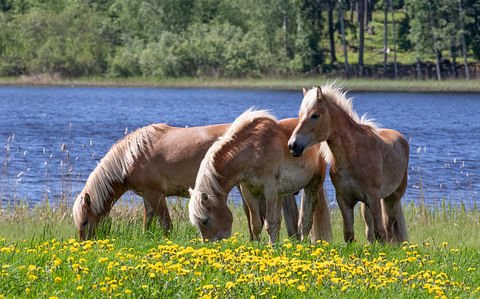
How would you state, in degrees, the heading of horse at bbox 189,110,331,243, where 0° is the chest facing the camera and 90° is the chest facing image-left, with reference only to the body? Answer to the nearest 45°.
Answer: approximately 45°

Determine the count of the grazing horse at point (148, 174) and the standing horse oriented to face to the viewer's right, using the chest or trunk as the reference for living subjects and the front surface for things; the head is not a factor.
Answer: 0

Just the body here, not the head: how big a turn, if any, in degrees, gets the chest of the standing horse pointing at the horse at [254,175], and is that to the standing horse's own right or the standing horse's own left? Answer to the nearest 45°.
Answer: approximately 45° to the standing horse's own right

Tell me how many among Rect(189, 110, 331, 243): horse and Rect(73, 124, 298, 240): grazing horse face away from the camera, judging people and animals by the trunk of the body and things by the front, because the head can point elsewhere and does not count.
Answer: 0

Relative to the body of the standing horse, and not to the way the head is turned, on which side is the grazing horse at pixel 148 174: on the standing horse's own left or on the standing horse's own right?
on the standing horse's own right

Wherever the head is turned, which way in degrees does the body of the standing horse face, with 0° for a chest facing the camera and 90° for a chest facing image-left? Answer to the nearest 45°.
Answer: approximately 45°

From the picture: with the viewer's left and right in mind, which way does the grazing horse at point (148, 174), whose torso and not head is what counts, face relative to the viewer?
facing to the left of the viewer

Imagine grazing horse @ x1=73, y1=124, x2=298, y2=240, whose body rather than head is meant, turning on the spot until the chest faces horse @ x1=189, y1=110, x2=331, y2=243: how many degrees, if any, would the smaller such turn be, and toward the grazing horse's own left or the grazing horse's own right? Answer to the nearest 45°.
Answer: approximately 135° to the grazing horse's own left
